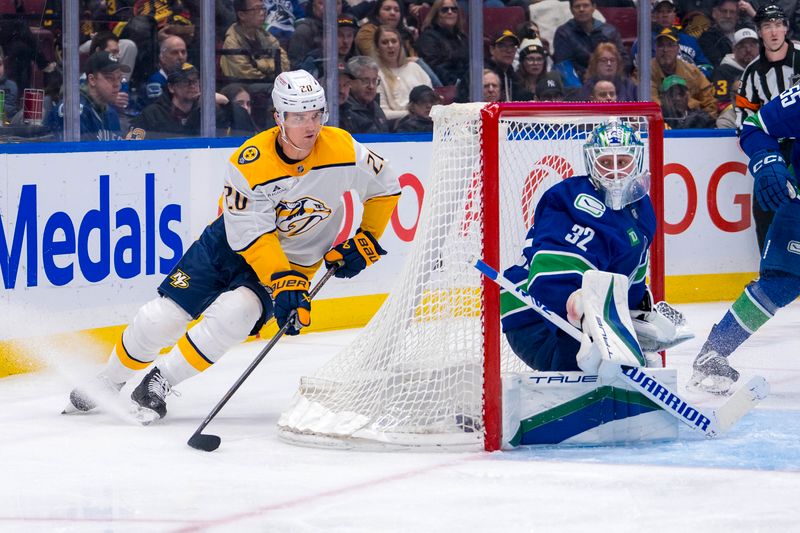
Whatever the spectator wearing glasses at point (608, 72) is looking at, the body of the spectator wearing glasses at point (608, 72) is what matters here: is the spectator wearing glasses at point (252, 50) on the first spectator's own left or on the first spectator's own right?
on the first spectator's own right

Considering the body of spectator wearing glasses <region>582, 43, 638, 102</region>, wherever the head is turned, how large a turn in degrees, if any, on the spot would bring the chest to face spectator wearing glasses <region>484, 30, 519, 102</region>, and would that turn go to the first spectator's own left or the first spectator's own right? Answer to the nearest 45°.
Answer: approximately 45° to the first spectator's own right

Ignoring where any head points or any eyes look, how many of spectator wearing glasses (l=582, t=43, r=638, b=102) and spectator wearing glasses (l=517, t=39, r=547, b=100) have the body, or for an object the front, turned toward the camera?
2

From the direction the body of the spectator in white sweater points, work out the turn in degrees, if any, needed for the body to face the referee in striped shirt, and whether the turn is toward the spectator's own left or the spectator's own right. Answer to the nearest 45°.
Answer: approximately 90° to the spectator's own left

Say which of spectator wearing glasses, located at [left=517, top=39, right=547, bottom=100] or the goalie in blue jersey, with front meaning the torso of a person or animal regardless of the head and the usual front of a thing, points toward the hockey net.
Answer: the spectator wearing glasses

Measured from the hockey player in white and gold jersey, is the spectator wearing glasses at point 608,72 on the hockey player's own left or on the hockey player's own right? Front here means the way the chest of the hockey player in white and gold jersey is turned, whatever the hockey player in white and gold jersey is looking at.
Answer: on the hockey player's own left

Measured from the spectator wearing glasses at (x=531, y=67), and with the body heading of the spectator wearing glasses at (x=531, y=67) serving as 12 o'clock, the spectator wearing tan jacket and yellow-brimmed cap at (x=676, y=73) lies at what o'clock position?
the spectator wearing tan jacket and yellow-brimmed cap at (x=676, y=73) is roughly at 8 o'clock from the spectator wearing glasses at (x=531, y=67).

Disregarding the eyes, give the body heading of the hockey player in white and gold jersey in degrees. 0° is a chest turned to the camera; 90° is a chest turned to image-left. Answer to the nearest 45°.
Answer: approximately 315°

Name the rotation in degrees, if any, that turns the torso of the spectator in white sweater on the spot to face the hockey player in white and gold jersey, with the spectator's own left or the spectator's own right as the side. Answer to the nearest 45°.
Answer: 0° — they already face them
